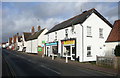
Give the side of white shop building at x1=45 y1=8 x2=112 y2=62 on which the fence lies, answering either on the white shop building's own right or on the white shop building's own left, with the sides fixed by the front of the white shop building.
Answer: on the white shop building's own left

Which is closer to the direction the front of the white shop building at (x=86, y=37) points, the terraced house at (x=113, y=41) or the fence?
the fence

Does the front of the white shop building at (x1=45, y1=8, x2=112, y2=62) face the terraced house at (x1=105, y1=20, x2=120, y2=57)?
no
